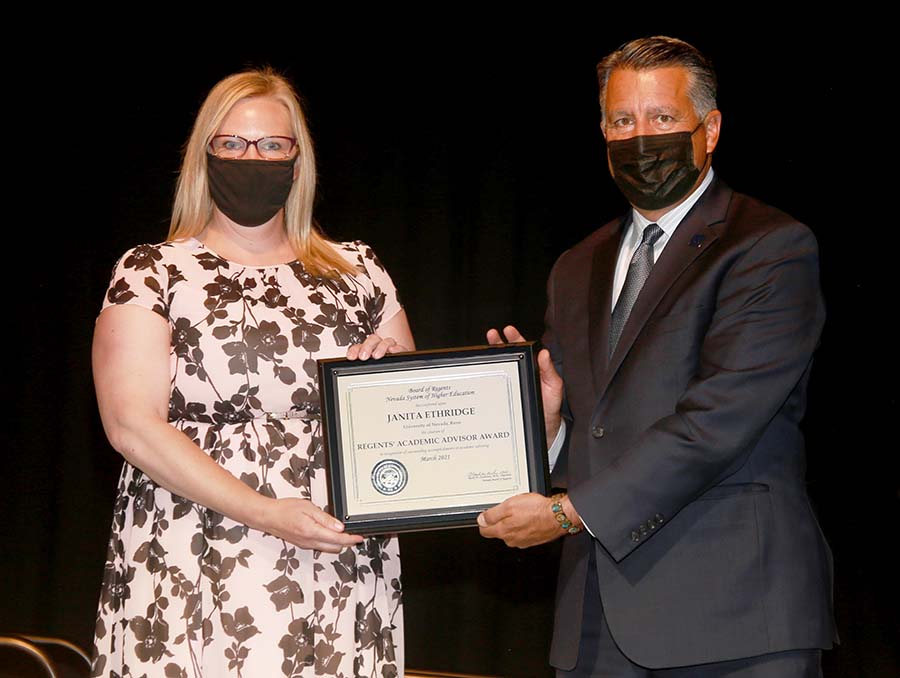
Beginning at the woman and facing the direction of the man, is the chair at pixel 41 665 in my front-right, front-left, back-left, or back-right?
back-left

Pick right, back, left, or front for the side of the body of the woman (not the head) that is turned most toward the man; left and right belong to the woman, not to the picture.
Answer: left

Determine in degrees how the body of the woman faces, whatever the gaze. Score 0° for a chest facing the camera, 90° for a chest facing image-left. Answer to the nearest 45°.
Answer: approximately 0°

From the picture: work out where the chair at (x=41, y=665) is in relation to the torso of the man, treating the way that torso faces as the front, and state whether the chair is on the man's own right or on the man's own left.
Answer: on the man's own right

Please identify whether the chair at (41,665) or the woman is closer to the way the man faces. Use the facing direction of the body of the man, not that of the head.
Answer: the woman

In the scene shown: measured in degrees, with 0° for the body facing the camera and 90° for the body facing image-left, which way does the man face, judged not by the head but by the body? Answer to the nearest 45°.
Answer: approximately 45°
